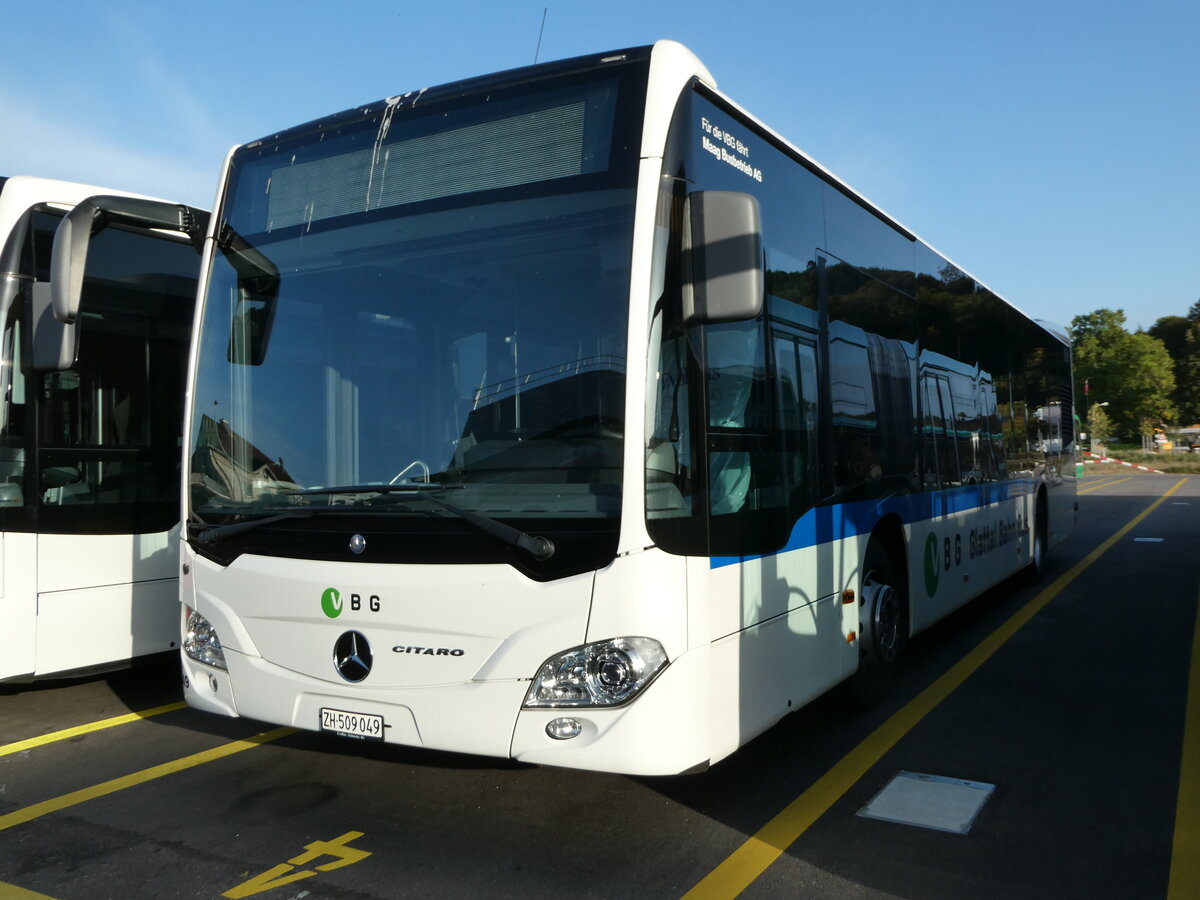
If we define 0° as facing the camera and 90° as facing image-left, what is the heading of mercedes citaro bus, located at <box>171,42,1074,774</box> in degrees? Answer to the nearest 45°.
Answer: approximately 45°

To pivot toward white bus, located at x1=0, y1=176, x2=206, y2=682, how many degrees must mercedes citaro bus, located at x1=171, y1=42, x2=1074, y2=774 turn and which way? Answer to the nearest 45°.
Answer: approximately 90° to its right
